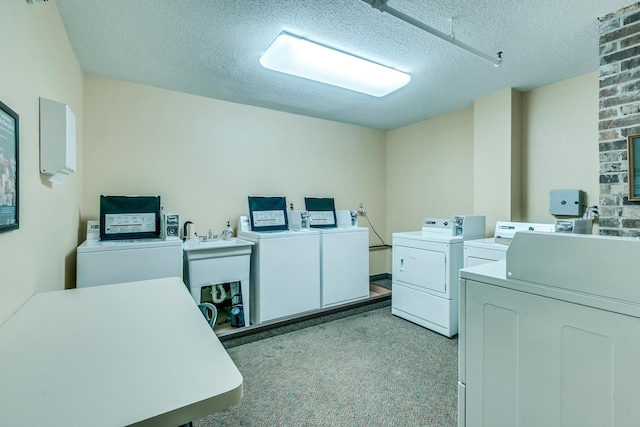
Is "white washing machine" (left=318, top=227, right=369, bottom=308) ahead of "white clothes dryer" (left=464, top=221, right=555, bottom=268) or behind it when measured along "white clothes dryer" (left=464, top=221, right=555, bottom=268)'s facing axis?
ahead

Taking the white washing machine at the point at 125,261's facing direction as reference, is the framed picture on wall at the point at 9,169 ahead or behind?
ahead

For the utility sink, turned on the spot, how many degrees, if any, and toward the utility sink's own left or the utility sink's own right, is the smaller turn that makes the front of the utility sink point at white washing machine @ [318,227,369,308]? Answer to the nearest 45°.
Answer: approximately 90° to the utility sink's own left

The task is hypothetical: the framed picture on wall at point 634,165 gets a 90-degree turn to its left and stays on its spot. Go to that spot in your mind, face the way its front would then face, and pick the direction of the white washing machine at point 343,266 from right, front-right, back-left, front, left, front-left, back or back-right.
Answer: back

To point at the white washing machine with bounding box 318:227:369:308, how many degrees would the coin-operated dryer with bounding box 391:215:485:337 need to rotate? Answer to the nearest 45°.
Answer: approximately 45° to its right

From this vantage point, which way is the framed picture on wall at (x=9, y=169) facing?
to the viewer's right

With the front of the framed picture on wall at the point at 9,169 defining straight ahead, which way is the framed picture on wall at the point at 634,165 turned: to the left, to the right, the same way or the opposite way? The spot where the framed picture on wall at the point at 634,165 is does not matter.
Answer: the opposite way

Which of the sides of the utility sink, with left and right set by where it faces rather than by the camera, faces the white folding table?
front

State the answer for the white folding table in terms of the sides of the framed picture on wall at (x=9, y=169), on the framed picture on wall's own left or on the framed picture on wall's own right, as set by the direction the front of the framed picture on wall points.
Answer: on the framed picture on wall's own right

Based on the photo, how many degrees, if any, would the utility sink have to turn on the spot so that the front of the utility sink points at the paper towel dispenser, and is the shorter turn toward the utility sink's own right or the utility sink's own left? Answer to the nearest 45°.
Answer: approximately 45° to the utility sink's own right

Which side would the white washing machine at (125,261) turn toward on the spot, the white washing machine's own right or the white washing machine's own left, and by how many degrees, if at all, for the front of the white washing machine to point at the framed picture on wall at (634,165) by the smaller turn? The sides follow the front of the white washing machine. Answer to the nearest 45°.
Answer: approximately 45° to the white washing machine's own left

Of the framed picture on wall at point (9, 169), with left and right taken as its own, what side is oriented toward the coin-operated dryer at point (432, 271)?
front

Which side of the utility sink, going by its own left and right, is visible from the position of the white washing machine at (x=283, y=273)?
left

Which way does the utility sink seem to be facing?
toward the camera

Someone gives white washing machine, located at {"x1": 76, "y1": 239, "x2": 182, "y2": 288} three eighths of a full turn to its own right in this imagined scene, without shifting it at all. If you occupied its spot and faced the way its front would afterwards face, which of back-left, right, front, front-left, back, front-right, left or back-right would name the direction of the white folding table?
back-left

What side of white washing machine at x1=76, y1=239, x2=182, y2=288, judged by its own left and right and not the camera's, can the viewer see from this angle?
front
